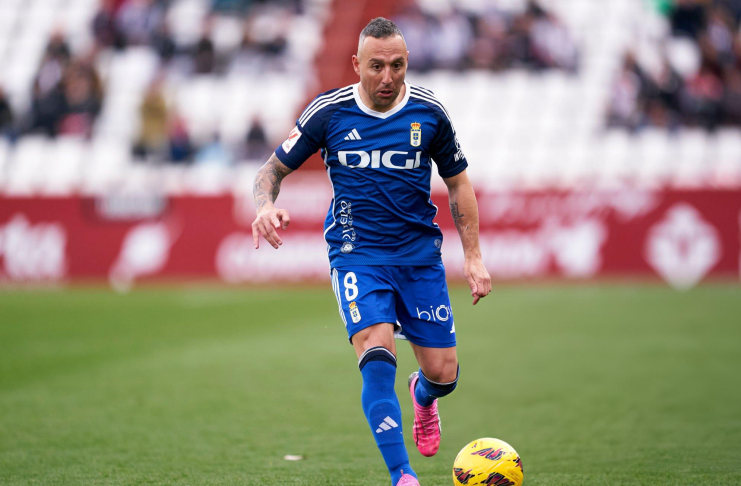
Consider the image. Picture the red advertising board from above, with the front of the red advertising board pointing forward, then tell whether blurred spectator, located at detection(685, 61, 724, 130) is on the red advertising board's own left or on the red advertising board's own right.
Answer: on the red advertising board's own left

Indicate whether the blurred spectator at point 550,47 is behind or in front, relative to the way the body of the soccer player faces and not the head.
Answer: behind

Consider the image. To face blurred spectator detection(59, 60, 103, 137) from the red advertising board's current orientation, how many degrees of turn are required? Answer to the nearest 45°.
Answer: approximately 135° to its right

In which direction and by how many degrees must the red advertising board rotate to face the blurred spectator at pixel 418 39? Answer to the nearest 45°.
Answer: approximately 135° to its left

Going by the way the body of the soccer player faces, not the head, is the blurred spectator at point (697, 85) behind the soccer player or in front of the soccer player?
behind

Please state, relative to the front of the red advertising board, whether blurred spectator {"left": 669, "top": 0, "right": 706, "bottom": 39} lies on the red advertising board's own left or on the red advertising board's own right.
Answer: on the red advertising board's own left

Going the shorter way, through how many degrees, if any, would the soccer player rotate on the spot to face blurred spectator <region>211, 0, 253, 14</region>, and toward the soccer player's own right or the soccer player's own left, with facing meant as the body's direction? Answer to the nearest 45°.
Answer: approximately 180°

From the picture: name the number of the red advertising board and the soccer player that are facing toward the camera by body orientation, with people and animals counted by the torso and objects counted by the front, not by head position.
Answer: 2

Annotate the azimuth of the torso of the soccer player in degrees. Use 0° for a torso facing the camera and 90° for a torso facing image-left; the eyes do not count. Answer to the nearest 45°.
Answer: approximately 0°

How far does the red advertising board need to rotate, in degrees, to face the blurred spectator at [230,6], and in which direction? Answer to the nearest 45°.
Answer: approximately 180°
